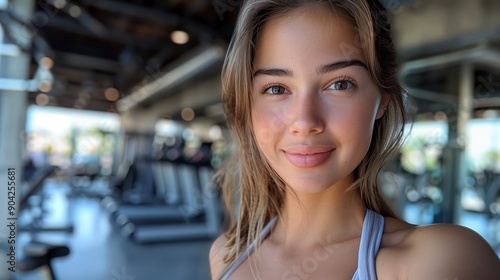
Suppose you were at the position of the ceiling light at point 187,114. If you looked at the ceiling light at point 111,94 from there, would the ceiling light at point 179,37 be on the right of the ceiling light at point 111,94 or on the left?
left

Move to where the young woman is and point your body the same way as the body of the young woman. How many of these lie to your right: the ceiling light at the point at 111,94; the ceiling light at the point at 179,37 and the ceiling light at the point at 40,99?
3

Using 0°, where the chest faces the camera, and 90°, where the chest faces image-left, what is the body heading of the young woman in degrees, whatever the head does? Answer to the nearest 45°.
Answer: approximately 45°

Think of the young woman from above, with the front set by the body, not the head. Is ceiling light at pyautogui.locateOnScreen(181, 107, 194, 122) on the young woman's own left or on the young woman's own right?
on the young woman's own right

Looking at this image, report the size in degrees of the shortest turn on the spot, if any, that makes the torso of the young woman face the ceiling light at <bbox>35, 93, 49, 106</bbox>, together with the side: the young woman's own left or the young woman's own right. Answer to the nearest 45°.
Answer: approximately 90° to the young woman's own right

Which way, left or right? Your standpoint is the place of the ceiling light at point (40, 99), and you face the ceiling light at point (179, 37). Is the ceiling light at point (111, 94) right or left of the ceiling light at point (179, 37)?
left
